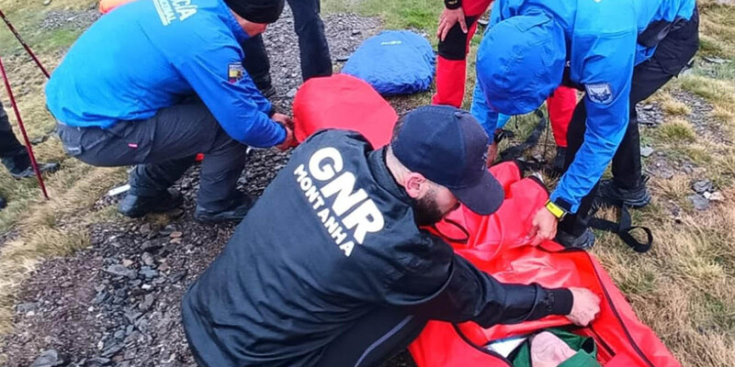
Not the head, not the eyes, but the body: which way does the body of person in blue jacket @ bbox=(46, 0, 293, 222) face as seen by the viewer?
to the viewer's right

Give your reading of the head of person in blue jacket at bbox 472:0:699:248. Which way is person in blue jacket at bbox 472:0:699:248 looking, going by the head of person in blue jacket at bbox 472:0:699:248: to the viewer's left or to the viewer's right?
to the viewer's left

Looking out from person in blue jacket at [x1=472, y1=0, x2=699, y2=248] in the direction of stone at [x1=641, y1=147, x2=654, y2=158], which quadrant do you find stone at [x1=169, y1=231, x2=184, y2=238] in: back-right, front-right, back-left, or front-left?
back-left

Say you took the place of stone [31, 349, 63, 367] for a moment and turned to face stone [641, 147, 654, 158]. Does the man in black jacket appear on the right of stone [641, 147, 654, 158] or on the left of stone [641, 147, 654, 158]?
right

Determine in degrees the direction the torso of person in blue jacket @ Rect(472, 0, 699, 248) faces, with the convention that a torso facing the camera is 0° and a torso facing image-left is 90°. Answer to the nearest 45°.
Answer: approximately 45°

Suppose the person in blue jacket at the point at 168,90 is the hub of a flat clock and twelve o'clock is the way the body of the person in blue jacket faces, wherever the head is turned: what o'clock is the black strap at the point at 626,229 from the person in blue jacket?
The black strap is roughly at 1 o'clock from the person in blue jacket.

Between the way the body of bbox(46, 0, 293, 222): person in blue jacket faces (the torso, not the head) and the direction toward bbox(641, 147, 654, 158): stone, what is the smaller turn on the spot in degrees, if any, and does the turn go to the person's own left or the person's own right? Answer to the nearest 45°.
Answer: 0° — they already face it

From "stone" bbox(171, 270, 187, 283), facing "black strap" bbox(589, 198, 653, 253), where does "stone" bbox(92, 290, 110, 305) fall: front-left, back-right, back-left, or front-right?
back-right

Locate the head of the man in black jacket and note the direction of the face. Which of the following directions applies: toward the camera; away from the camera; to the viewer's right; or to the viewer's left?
to the viewer's right

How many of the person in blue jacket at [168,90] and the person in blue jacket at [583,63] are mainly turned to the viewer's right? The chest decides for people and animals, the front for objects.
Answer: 1

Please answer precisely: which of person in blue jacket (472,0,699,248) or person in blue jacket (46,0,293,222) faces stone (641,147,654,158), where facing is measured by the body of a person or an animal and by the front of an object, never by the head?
person in blue jacket (46,0,293,222)

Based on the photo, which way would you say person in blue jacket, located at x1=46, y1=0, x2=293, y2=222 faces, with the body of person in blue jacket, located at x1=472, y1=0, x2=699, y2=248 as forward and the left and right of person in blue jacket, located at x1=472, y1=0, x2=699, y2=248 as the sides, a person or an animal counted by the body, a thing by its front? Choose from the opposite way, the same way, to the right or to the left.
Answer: the opposite way
